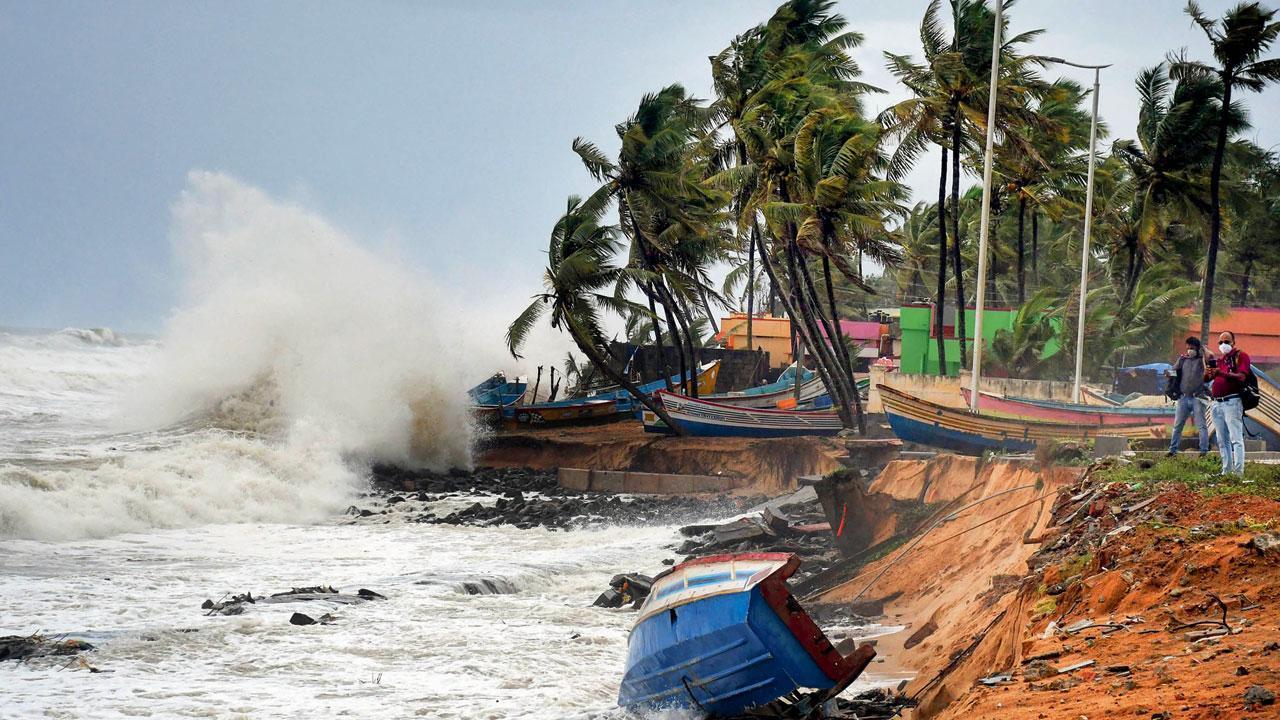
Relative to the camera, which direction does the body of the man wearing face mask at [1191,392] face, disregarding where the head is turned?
toward the camera

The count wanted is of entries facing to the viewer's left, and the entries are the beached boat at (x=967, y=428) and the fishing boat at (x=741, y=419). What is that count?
2

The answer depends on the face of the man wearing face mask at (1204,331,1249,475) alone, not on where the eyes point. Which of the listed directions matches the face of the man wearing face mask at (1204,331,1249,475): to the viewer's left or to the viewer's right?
to the viewer's left

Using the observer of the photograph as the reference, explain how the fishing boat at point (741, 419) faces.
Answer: facing to the left of the viewer

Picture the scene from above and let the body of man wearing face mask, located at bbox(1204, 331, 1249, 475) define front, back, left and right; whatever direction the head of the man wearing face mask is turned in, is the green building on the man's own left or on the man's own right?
on the man's own right

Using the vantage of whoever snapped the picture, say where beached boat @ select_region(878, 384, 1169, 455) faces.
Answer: facing to the left of the viewer

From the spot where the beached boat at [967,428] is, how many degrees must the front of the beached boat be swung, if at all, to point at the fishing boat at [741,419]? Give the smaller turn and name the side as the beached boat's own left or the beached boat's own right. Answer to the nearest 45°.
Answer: approximately 45° to the beached boat's own right

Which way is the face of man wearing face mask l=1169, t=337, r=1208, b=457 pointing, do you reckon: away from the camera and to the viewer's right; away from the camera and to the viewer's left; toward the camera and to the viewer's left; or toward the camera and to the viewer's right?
toward the camera and to the viewer's left

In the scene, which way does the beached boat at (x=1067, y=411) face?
to the viewer's left

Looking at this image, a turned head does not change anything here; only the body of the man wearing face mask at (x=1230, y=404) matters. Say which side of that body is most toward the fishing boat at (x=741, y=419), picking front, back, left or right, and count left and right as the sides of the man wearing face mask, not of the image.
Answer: right

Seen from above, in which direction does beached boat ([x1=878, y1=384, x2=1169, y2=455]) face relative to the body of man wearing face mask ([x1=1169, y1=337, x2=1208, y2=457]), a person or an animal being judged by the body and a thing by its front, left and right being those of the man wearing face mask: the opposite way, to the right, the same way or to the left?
to the right

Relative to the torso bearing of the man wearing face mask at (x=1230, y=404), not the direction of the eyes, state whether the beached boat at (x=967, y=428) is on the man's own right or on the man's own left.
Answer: on the man's own right

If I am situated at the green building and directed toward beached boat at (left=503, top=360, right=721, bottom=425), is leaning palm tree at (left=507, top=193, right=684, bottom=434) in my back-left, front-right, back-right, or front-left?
front-left

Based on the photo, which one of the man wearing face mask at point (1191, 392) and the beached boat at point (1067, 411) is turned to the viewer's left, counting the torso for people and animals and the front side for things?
the beached boat

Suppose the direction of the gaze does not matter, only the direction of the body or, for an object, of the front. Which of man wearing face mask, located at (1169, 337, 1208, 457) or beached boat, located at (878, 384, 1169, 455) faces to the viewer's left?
the beached boat
